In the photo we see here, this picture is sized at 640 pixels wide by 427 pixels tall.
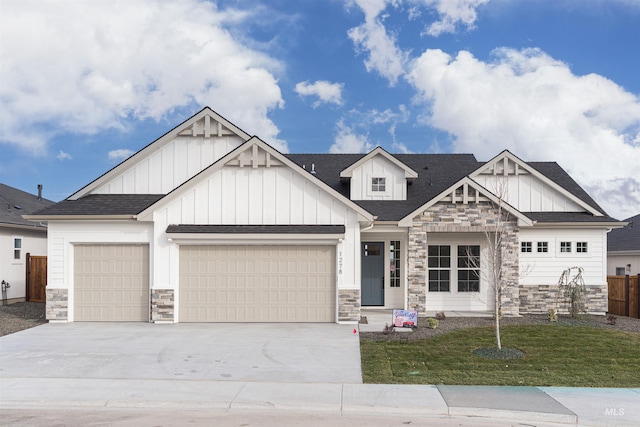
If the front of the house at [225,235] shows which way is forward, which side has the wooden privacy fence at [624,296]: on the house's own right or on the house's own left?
on the house's own left

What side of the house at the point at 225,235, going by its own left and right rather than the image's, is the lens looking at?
front

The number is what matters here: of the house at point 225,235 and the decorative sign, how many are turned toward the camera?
2

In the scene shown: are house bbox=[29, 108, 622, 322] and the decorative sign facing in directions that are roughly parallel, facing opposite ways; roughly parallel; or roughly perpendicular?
roughly parallel

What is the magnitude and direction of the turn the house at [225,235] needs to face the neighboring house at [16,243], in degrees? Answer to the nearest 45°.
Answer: approximately 135° to its right

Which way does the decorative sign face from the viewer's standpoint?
toward the camera
